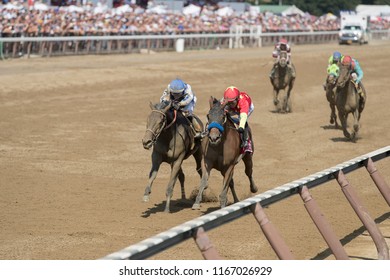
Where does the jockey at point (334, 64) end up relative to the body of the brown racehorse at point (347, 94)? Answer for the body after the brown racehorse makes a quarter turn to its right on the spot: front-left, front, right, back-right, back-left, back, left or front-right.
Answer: right

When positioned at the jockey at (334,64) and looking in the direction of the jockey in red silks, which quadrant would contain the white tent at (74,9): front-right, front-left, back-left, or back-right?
back-right

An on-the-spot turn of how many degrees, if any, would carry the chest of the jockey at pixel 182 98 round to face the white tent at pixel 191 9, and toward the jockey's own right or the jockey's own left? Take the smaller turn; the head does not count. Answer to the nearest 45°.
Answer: approximately 135° to the jockey's own right

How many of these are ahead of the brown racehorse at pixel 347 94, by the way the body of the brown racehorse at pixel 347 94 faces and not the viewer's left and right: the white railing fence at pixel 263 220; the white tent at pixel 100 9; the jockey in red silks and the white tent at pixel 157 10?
2

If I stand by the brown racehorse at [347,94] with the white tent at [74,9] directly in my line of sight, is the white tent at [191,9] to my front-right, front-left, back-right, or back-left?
front-right

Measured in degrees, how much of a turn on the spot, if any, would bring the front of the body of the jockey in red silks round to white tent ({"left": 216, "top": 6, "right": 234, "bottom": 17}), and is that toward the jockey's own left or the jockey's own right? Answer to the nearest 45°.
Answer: approximately 135° to the jockey's own right

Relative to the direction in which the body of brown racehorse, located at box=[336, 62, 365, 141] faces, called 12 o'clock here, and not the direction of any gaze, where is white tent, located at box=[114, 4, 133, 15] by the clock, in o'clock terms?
The white tent is roughly at 5 o'clock from the brown racehorse.

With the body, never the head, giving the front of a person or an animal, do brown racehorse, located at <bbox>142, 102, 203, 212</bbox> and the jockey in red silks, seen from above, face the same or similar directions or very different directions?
same or similar directions

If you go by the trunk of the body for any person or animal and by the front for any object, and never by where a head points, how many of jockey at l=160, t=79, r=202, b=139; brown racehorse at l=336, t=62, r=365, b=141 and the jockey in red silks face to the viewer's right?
0

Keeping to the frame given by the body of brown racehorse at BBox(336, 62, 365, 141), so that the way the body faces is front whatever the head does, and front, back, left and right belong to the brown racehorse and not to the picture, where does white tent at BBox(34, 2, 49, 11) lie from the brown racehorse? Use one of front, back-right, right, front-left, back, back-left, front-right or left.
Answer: back-right

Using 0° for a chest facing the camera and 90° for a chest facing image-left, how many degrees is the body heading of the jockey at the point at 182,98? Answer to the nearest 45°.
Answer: approximately 45°

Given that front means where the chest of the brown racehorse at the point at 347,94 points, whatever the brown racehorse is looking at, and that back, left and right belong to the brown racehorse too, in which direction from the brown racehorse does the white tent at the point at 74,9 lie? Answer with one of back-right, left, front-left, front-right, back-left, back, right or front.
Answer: back-right

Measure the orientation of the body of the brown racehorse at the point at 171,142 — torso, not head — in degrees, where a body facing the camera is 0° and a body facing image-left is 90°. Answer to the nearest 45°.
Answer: approximately 45°

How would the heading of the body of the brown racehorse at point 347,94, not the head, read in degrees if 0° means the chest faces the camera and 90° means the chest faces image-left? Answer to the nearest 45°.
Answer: approximately 0°

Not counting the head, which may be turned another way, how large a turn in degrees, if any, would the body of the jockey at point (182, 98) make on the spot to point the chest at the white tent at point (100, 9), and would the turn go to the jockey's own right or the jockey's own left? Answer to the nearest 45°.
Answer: approximately 135° to the jockey's own right

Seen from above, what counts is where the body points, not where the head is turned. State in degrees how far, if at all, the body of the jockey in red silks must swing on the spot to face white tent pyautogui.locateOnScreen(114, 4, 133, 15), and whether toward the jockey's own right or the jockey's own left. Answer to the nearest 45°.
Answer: approximately 135° to the jockey's own right

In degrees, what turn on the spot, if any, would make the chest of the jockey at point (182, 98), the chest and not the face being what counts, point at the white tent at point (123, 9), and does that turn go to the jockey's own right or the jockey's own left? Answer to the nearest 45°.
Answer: approximately 135° to the jockey's own right
